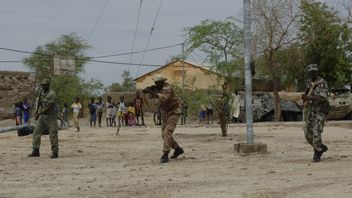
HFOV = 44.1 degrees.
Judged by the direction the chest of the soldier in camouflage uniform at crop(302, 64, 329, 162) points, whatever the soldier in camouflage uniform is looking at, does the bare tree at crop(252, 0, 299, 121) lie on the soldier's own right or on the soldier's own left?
on the soldier's own right

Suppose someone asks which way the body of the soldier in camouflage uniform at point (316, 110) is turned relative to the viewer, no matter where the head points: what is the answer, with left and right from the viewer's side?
facing the viewer and to the left of the viewer

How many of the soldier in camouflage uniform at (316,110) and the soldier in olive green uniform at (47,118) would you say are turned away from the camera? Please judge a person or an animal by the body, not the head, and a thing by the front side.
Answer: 0

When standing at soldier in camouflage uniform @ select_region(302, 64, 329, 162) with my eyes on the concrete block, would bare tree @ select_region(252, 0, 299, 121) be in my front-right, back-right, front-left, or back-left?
front-right

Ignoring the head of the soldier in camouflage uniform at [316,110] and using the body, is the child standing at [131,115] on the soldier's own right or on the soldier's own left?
on the soldier's own right

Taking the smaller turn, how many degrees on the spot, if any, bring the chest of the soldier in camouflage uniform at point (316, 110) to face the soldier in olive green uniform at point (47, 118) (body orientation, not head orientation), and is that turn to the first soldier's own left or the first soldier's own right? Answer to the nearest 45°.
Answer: approximately 45° to the first soldier's own right

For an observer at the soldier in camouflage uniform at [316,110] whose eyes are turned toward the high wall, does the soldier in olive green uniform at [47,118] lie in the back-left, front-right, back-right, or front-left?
front-left

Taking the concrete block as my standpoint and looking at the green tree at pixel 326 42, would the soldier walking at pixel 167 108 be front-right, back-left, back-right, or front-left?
back-left

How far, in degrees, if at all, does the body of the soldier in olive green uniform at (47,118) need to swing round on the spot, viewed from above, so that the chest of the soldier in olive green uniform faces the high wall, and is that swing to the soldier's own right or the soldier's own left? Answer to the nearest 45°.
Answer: approximately 135° to the soldier's own right

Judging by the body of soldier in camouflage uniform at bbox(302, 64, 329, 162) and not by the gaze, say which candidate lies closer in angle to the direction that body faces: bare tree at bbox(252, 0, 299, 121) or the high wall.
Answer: the high wall
